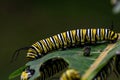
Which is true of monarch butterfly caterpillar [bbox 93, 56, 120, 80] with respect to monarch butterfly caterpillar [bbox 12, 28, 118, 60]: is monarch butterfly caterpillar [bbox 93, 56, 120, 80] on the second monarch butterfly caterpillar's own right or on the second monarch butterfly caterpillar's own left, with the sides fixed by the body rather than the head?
on the second monarch butterfly caterpillar's own left

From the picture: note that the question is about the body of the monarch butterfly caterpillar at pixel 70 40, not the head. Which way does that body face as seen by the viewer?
to the viewer's left
